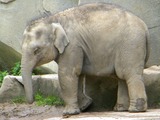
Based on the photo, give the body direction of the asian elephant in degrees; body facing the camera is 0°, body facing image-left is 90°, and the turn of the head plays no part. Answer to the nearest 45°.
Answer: approximately 90°
